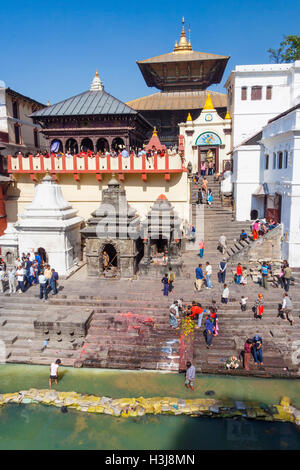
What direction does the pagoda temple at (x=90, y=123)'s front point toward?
toward the camera

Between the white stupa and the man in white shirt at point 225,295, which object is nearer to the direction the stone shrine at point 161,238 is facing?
the man in white shirt

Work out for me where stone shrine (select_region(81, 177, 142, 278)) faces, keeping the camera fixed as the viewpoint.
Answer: facing the viewer

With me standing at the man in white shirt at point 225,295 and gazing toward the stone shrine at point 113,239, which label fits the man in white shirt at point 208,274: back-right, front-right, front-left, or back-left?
front-right

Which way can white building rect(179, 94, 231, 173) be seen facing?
toward the camera

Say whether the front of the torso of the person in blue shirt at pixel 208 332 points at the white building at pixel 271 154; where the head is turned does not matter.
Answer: no

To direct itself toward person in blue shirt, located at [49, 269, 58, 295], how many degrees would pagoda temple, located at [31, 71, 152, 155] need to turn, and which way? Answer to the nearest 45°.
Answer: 0° — it already faces them

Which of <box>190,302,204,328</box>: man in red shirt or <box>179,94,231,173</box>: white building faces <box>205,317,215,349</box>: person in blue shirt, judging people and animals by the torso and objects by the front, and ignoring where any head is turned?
the white building

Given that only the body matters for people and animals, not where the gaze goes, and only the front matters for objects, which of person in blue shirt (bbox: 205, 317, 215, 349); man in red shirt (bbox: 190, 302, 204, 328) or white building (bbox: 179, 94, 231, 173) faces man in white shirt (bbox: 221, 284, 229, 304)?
the white building

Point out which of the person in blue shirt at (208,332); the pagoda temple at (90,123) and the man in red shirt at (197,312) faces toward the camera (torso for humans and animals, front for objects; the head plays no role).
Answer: the pagoda temple

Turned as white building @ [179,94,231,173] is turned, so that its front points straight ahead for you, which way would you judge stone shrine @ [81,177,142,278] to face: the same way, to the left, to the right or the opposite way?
the same way

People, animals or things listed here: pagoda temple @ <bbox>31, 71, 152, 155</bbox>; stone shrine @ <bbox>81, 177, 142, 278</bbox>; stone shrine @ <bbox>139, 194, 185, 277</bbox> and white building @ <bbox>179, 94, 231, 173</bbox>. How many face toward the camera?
4
